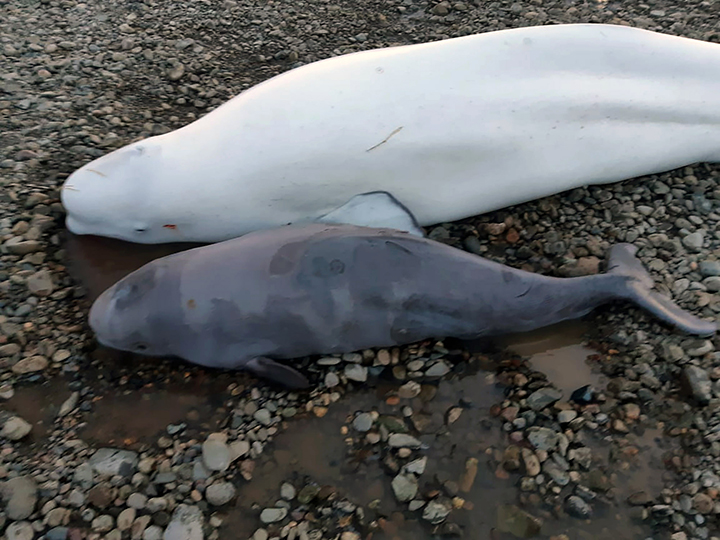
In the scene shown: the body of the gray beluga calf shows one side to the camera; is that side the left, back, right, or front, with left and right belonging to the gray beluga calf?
left

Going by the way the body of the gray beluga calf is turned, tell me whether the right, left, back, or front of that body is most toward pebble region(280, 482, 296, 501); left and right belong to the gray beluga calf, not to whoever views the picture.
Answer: left

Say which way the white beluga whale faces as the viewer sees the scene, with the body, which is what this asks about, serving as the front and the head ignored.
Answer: to the viewer's left

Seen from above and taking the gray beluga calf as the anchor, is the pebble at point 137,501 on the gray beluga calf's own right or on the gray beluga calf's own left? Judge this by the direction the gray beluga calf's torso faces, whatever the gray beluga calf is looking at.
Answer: on the gray beluga calf's own left

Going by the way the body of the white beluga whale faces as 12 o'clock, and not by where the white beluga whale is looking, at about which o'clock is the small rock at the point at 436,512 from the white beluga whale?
The small rock is roughly at 9 o'clock from the white beluga whale.

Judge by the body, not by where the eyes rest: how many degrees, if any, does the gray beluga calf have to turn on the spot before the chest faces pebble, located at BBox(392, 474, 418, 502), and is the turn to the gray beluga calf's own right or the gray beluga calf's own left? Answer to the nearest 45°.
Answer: approximately 135° to the gray beluga calf's own left

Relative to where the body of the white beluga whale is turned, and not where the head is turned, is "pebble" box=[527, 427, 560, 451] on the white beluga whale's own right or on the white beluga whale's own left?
on the white beluga whale's own left

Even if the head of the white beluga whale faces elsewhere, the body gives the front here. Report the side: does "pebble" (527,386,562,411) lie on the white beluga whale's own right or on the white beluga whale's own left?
on the white beluga whale's own left

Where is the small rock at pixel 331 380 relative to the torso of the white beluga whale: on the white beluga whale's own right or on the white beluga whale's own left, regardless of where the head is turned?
on the white beluga whale's own left

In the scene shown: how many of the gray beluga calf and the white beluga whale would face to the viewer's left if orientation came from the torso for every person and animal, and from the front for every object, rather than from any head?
2
